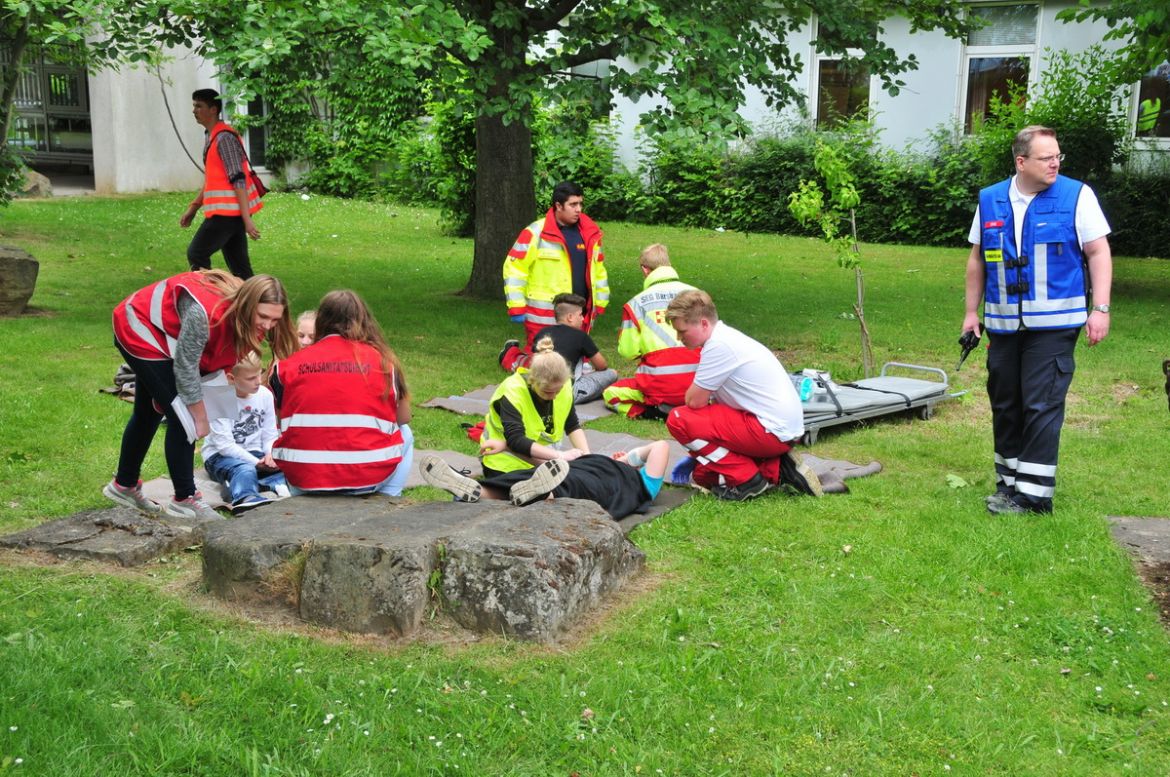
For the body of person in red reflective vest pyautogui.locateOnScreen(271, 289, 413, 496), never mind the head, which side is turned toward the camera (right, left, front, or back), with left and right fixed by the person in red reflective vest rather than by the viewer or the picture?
back

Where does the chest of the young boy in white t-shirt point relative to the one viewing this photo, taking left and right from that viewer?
facing the viewer and to the right of the viewer

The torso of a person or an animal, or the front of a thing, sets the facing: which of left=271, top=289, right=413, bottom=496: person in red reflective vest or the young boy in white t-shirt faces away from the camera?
the person in red reflective vest

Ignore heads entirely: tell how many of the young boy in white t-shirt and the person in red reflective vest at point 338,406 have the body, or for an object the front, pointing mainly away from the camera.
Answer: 1

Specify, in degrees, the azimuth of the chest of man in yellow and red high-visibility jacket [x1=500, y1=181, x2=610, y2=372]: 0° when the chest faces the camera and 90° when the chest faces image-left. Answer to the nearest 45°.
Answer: approximately 315°

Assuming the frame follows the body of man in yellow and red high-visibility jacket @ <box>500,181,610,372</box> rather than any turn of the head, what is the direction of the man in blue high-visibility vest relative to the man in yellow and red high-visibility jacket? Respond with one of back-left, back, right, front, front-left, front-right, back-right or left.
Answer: front

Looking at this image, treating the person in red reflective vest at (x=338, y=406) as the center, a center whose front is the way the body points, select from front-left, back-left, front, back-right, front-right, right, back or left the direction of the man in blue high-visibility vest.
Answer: right

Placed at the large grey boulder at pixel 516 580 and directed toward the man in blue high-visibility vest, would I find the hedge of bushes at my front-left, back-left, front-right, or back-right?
front-left

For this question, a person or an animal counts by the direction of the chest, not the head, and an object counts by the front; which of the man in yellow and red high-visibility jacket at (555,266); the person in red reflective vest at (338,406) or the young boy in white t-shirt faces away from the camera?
the person in red reflective vest

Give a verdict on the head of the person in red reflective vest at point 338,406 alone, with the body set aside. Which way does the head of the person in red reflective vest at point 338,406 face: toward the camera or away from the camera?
away from the camera

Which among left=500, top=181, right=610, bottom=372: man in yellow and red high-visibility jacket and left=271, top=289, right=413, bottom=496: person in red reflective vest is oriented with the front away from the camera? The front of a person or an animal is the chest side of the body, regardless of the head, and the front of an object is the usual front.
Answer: the person in red reflective vest
